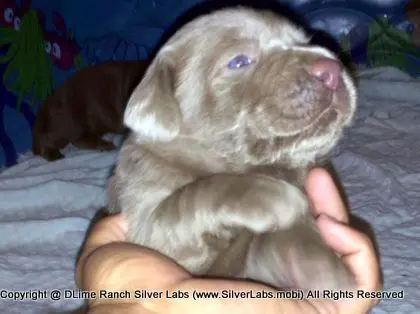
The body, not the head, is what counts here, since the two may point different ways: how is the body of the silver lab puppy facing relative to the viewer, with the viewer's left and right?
facing the viewer and to the right of the viewer

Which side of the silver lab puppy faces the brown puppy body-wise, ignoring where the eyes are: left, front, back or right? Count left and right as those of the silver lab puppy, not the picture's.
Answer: back

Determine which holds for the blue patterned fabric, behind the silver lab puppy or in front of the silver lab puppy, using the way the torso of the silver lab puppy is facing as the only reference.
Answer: behind
